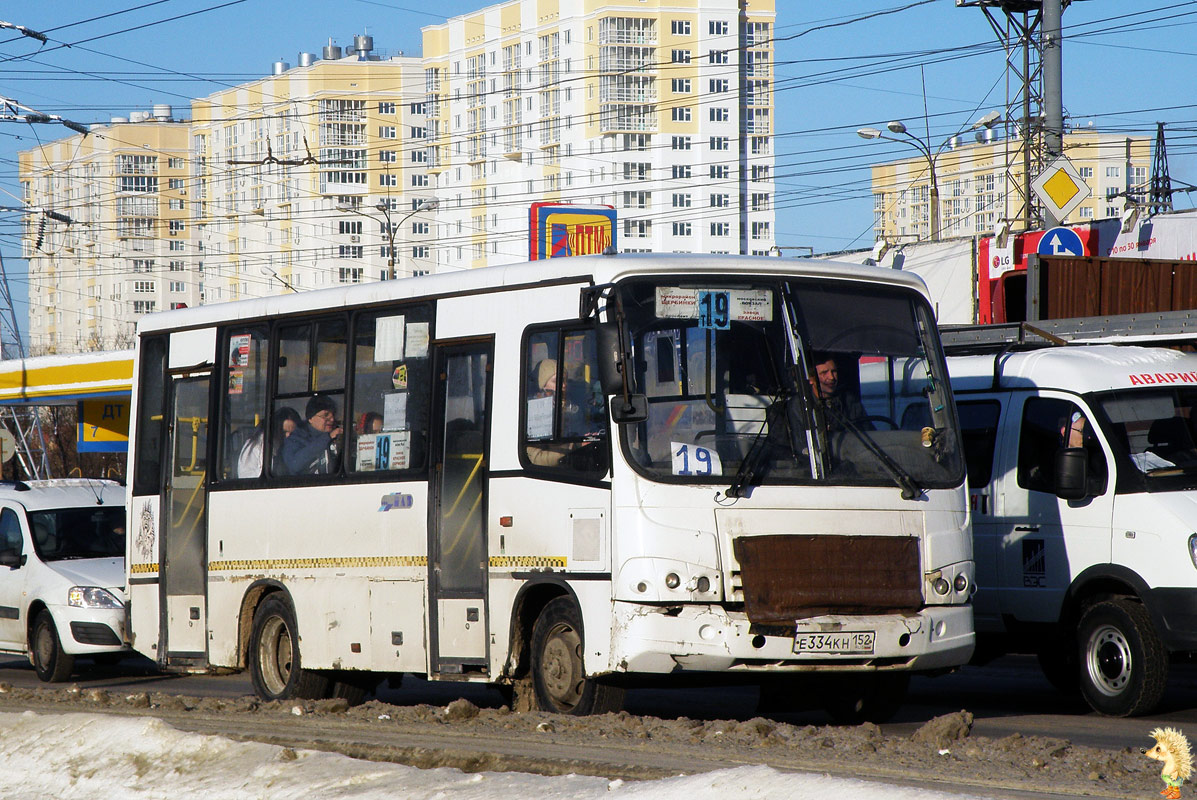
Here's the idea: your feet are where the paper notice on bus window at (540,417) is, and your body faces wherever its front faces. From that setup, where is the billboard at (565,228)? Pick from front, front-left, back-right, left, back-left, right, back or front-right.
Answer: back-right

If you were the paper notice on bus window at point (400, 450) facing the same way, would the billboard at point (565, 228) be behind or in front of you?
behind

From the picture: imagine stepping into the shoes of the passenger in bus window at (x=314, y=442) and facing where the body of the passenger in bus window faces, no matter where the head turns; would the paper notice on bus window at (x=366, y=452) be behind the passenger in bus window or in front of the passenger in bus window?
in front

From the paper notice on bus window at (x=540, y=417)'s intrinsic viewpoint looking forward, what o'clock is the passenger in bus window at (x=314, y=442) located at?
The passenger in bus window is roughly at 3 o'clock from the paper notice on bus window.

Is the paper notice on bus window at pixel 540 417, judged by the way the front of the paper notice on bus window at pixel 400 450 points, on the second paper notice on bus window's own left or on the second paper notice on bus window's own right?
on the second paper notice on bus window's own left

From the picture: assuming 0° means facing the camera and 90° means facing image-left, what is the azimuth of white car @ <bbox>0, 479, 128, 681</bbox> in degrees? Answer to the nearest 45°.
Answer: approximately 315°

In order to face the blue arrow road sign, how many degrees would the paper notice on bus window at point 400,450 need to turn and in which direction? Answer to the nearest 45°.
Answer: approximately 180°

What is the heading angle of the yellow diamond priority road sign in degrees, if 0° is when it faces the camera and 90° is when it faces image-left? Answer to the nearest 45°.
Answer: approximately 0°

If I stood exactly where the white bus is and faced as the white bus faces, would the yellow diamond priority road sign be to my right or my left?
on my left

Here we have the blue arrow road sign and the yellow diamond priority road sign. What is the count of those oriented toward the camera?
2

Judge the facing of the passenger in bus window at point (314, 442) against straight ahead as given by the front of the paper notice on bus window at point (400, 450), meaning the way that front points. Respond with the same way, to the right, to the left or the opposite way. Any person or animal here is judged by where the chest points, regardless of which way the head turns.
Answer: to the left
